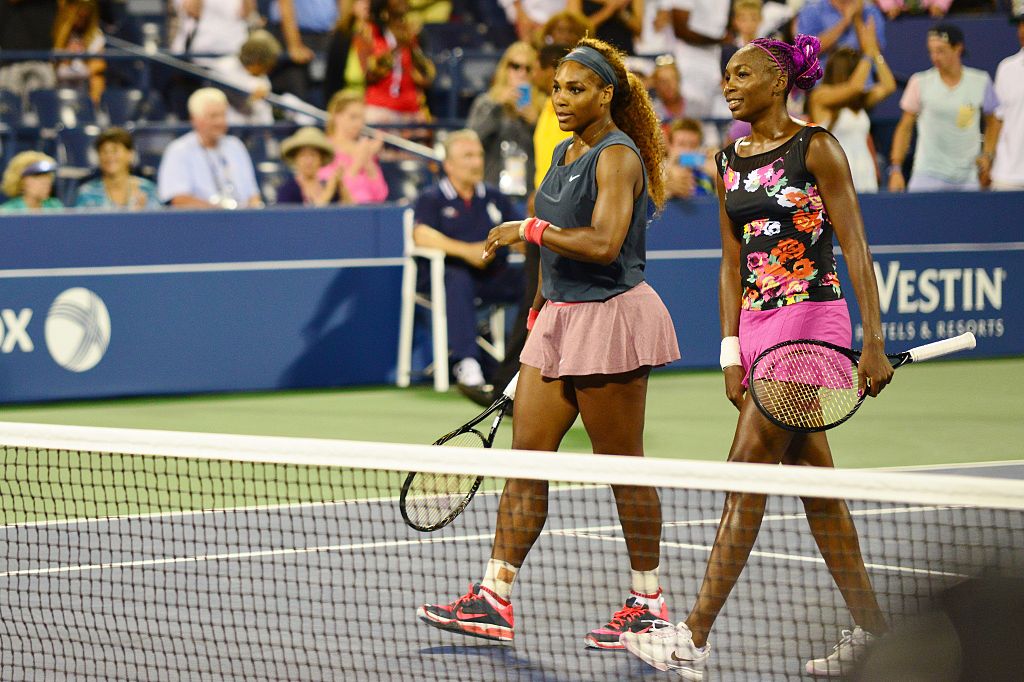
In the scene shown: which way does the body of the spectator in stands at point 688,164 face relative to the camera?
toward the camera

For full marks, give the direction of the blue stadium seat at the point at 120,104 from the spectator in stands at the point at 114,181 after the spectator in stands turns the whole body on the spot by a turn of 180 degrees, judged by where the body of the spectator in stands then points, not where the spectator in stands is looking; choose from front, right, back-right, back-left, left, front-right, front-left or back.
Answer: front

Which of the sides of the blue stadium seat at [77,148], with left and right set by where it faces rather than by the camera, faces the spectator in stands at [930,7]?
left

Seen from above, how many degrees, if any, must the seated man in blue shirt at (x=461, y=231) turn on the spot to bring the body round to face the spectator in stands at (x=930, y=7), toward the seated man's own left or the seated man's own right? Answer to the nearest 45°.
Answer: approximately 90° to the seated man's own left

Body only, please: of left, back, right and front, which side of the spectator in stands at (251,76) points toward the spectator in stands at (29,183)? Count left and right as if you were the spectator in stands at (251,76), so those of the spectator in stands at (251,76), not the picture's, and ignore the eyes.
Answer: right

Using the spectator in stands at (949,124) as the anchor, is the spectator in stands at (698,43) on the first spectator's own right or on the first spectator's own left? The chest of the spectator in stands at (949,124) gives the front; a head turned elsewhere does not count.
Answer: on the first spectator's own right

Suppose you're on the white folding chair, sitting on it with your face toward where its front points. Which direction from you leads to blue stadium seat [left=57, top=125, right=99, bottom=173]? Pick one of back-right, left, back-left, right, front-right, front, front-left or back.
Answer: back

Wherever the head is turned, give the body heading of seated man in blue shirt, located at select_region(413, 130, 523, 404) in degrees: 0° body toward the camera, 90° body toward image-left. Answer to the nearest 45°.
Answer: approximately 315°

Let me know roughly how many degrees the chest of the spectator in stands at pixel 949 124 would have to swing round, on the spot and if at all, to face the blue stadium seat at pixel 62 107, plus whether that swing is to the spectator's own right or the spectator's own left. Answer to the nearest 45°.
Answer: approximately 90° to the spectator's own right

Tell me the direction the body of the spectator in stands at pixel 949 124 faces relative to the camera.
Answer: toward the camera

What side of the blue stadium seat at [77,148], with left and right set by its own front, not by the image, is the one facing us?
front

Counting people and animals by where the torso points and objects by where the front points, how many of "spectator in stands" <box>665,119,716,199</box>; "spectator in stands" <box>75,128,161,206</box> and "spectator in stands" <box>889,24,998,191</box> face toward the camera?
3

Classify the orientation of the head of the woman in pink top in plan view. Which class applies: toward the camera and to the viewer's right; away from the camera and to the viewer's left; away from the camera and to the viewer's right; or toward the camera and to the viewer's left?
toward the camera and to the viewer's right
